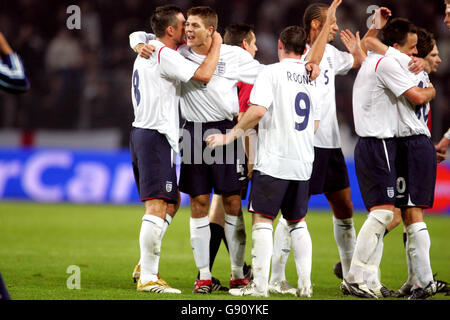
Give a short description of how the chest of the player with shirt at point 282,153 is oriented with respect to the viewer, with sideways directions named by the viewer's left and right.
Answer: facing away from the viewer and to the left of the viewer
